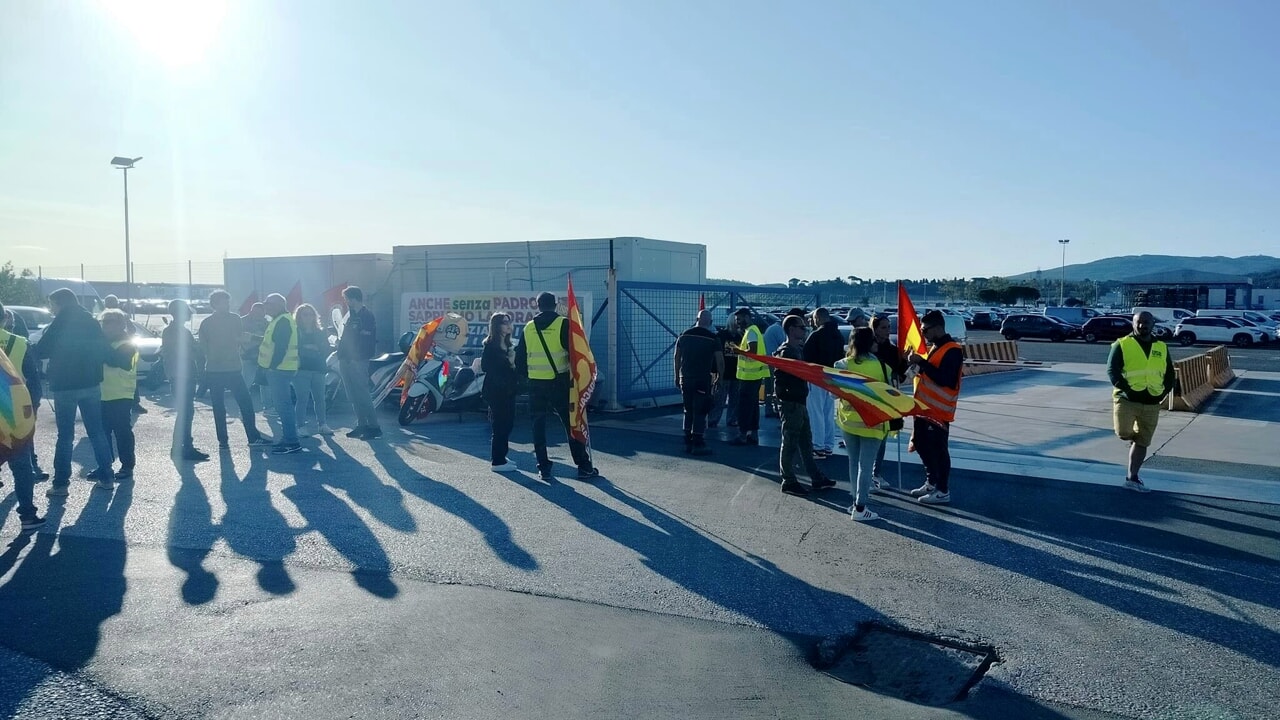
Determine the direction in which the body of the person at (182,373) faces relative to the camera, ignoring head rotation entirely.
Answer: to the viewer's right

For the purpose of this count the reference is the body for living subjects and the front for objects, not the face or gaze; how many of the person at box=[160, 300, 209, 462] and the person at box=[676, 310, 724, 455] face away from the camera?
1

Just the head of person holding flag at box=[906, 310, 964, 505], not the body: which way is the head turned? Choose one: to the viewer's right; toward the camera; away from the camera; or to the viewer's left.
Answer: to the viewer's left

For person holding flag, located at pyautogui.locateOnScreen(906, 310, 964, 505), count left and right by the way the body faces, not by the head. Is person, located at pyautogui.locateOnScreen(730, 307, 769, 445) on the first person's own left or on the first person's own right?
on the first person's own right

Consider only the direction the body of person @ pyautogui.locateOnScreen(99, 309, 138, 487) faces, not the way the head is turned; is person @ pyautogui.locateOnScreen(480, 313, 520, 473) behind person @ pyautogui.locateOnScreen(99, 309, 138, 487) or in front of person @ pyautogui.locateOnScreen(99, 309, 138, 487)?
behind

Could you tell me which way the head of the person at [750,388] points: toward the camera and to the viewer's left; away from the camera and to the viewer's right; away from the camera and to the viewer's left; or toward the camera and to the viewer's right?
toward the camera and to the viewer's left

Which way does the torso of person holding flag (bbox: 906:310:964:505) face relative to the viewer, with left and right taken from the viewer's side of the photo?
facing to the left of the viewer

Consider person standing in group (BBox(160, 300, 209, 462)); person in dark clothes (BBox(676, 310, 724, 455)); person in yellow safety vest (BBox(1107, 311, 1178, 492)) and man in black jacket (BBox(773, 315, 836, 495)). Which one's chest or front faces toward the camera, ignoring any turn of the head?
the person in yellow safety vest
